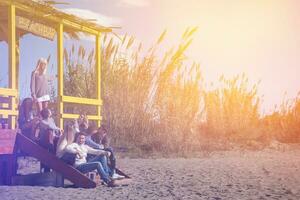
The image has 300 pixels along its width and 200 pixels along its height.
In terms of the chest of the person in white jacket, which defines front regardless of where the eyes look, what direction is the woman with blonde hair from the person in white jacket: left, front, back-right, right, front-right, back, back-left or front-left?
back

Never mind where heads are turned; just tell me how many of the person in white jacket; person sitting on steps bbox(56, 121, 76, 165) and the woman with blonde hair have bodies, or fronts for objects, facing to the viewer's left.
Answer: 0

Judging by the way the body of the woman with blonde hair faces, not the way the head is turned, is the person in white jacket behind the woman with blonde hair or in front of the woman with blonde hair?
in front

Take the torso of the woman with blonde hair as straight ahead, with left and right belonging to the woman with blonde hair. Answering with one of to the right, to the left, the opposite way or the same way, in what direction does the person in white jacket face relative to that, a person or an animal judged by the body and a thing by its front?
the same way

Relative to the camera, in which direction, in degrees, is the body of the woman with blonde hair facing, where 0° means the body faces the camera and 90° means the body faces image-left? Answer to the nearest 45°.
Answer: approximately 315°

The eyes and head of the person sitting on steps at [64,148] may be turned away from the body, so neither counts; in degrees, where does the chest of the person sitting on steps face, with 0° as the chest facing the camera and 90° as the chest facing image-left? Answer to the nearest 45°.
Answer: approximately 270°
